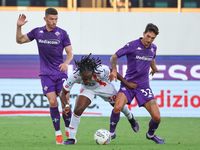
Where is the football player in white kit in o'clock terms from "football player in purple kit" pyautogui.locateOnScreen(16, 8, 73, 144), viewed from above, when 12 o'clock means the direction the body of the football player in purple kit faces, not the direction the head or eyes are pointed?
The football player in white kit is roughly at 10 o'clock from the football player in purple kit.

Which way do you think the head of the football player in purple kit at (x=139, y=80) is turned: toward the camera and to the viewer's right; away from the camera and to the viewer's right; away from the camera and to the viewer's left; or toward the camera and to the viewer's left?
toward the camera and to the viewer's left

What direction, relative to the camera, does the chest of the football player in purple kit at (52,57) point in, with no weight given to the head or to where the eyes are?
toward the camera

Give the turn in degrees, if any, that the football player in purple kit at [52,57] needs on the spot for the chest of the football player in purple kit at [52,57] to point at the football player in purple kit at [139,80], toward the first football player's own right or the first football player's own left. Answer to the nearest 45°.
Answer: approximately 90° to the first football player's own left
